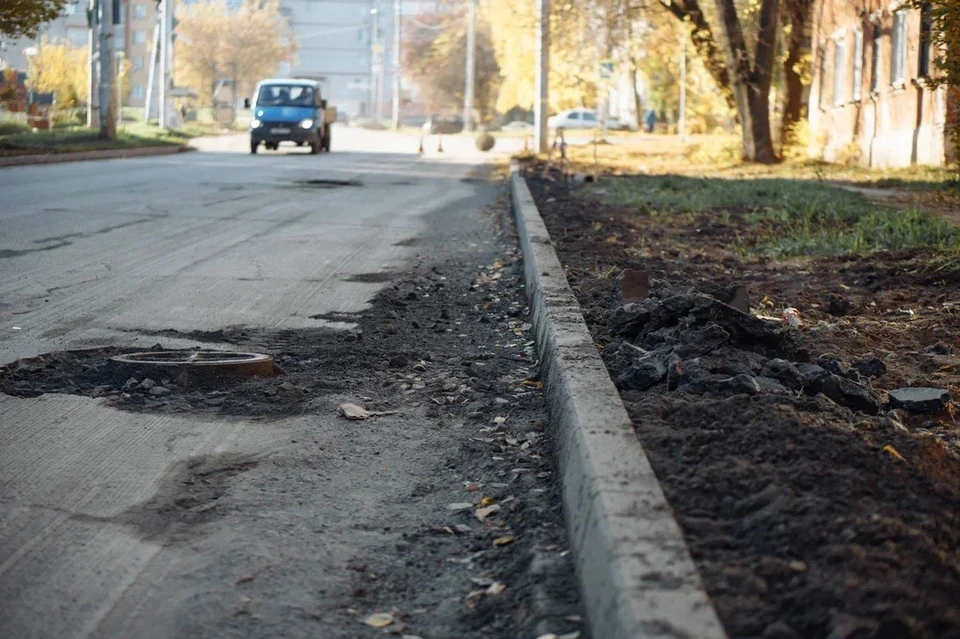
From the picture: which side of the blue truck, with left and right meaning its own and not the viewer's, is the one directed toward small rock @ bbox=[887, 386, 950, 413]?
front

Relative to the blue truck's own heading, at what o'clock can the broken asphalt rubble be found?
The broken asphalt rubble is roughly at 12 o'clock from the blue truck.

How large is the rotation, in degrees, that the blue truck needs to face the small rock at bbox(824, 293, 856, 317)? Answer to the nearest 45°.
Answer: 0° — it already faces it

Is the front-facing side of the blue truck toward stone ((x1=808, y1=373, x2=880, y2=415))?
yes

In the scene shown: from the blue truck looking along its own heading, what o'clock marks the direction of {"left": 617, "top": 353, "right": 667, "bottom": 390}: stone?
The stone is roughly at 12 o'clock from the blue truck.

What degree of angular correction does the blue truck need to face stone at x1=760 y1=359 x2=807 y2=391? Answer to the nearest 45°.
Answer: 0° — it already faces it

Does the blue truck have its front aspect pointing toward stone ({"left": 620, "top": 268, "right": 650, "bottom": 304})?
yes

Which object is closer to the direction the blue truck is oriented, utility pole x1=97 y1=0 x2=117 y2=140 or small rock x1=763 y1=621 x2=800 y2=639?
the small rock

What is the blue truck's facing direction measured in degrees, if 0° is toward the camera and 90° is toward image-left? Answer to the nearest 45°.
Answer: approximately 0°

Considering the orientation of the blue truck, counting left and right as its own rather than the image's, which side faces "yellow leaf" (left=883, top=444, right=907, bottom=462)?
front

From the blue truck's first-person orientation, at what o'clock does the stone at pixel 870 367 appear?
The stone is roughly at 12 o'clock from the blue truck.
